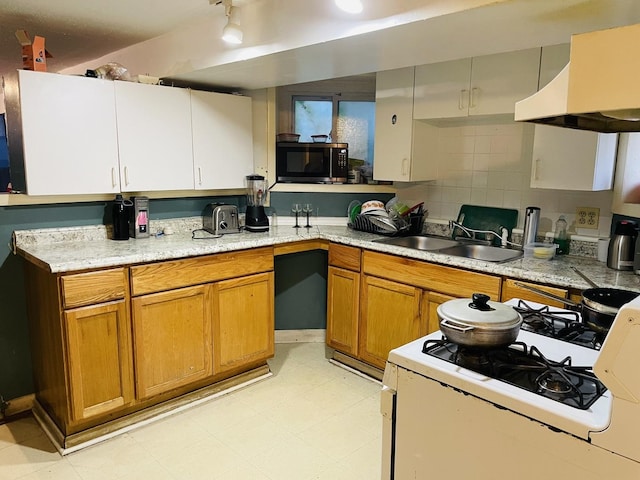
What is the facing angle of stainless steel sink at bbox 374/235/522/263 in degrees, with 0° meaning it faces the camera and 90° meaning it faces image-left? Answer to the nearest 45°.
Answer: approximately 45°

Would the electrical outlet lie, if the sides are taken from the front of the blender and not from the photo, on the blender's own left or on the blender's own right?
on the blender's own left

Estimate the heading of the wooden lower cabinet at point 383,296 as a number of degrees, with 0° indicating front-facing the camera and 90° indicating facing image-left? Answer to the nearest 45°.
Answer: approximately 45°

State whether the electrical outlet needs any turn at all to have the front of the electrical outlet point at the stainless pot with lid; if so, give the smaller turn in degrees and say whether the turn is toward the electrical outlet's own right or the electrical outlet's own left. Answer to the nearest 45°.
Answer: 0° — it already faces it

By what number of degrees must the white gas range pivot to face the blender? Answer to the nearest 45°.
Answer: approximately 45° to its right

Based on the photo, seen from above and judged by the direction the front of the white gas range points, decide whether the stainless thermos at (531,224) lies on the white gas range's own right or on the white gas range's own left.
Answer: on the white gas range's own right

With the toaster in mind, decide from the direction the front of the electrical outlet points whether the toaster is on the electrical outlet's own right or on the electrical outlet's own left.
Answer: on the electrical outlet's own right

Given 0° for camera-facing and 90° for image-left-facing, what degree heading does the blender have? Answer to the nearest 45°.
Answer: approximately 0°
